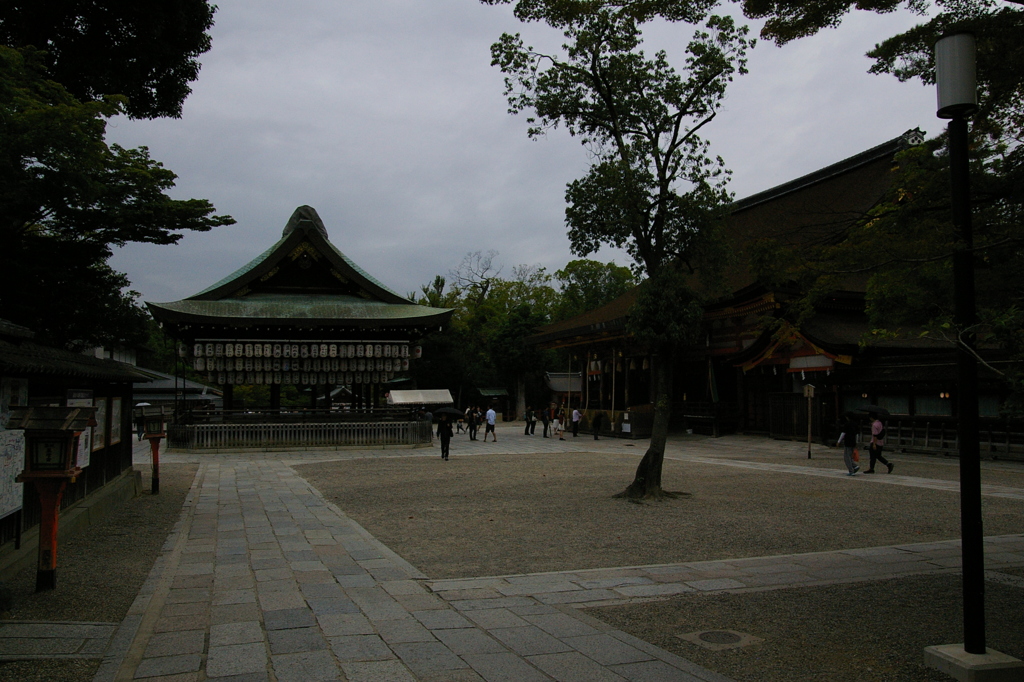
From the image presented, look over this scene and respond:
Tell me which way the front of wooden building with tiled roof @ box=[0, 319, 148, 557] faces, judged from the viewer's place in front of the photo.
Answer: facing the viewer and to the right of the viewer

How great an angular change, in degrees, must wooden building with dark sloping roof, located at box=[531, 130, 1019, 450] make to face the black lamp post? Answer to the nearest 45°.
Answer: approximately 45° to its left

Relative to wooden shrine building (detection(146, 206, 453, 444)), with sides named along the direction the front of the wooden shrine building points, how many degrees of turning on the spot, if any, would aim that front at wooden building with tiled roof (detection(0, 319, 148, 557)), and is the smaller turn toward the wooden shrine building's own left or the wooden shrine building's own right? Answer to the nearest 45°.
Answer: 0° — it already faces it

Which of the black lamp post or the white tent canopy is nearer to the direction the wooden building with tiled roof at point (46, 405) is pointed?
the black lamp post

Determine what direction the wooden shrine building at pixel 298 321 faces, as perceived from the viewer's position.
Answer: facing the viewer

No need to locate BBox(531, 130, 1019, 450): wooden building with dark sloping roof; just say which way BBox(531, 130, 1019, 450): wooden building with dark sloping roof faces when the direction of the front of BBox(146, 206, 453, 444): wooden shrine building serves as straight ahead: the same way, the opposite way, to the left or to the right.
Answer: to the right

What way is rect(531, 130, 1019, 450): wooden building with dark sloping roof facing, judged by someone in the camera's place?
facing the viewer and to the left of the viewer

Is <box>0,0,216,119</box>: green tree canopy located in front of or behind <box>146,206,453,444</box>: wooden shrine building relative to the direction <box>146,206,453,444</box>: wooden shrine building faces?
in front
